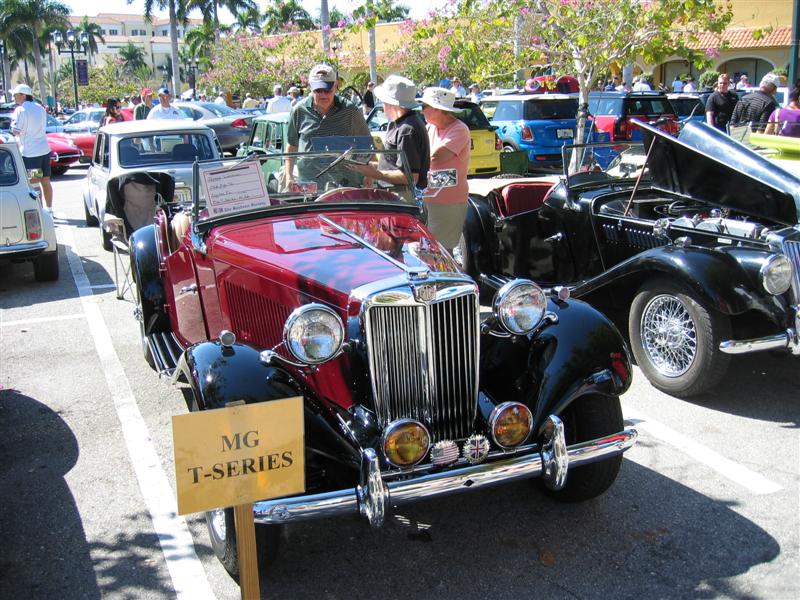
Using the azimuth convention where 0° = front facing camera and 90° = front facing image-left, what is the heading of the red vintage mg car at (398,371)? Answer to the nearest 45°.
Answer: approximately 315°

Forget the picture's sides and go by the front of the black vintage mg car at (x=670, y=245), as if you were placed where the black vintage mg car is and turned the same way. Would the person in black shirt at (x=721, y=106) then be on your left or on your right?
on your left

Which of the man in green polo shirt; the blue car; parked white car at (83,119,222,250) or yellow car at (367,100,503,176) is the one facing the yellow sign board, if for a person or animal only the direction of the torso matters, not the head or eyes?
the man in green polo shirt

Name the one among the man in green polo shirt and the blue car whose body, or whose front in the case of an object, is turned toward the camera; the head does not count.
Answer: the man in green polo shirt

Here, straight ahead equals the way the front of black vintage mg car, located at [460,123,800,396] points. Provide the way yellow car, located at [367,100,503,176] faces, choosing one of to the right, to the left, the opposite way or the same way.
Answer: the opposite way

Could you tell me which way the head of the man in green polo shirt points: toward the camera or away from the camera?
toward the camera

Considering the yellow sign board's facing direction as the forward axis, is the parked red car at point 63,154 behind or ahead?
behind

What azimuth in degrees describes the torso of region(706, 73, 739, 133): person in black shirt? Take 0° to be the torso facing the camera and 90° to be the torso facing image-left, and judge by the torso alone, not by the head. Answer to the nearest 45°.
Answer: approximately 0°

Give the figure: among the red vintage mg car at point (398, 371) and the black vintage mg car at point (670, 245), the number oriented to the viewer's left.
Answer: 0

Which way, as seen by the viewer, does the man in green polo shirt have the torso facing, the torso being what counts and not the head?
toward the camera

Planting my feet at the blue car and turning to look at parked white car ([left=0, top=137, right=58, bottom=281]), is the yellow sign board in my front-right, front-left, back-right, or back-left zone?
front-left

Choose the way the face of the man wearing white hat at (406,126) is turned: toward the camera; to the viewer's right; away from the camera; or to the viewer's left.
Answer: to the viewer's left
